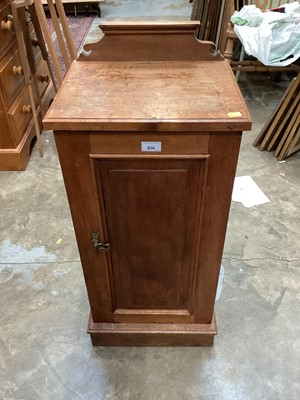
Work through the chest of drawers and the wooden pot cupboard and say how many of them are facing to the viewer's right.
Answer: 1

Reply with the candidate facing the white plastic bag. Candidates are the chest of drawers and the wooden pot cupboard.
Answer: the chest of drawers

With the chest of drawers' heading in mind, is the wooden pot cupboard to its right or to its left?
on its right

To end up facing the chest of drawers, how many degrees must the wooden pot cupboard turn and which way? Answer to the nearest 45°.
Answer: approximately 135° to its right

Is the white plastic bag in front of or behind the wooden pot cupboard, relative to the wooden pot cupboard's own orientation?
behind

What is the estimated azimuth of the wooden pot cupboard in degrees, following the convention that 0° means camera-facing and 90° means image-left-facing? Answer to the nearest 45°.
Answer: approximately 0°

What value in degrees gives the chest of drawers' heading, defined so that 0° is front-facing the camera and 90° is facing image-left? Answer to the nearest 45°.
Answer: approximately 270°

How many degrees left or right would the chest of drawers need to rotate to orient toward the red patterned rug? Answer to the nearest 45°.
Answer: approximately 90° to its left

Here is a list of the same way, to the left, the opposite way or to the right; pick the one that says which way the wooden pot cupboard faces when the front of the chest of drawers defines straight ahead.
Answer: to the right

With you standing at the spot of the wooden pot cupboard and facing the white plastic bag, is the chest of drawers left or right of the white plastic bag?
left

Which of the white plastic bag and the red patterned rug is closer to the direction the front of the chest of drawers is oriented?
the white plastic bag

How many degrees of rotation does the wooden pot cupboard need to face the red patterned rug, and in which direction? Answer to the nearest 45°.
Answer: approximately 180°

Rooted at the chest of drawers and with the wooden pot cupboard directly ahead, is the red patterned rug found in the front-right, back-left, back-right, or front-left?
back-left
